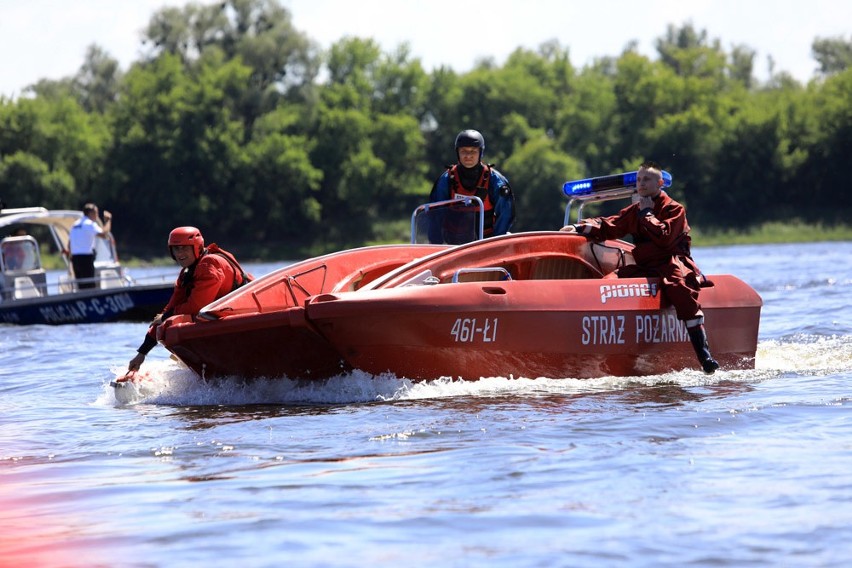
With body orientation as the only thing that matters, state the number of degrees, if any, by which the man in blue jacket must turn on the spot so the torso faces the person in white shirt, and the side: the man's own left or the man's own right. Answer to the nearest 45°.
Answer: approximately 135° to the man's own right

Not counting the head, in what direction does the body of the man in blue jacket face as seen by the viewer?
toward the camera

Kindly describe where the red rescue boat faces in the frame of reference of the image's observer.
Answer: facing the viewer and to the left of the viewer

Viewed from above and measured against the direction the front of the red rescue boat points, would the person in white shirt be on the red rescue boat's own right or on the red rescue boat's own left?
on the red rescue boat's own right

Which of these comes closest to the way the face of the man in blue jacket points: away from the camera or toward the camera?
toward the camera
